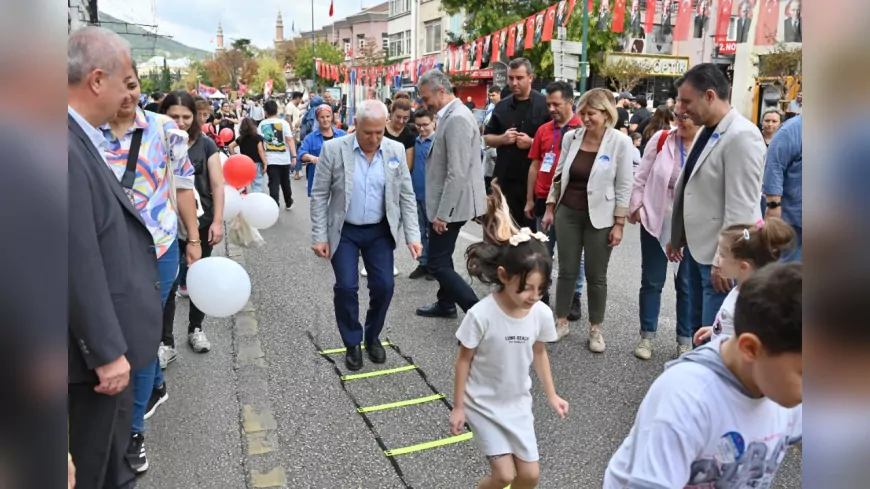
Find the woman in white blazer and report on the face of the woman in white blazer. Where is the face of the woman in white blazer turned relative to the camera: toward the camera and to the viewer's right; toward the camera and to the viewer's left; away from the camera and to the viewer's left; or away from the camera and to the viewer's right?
toward the camera and to the viewer's left

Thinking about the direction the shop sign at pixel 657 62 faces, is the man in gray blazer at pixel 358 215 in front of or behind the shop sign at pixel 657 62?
in front

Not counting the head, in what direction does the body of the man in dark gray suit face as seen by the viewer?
to the viewer's right

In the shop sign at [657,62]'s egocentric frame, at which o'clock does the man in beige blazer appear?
The man in beige blazer is roughly at 12 o'clock from the shop sign.

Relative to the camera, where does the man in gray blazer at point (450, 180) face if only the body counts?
to the viewer's left

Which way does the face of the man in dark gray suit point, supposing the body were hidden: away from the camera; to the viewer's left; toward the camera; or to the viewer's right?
to the viewer's right

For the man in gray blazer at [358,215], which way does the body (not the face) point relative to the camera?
toward the camera
